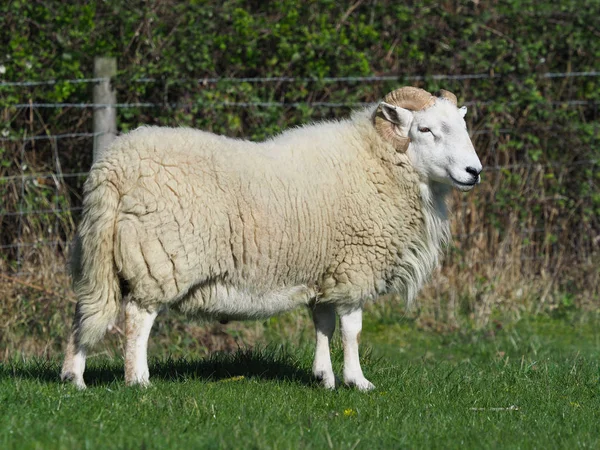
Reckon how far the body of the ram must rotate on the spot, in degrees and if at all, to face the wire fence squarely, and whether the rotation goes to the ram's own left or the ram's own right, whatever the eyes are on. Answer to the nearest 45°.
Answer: approximately 135° to the ram's own left

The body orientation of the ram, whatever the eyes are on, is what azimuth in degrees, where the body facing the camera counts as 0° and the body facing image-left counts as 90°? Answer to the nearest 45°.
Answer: approximately 270°

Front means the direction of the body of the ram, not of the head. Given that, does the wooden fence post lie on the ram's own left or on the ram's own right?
on the ram's own left
